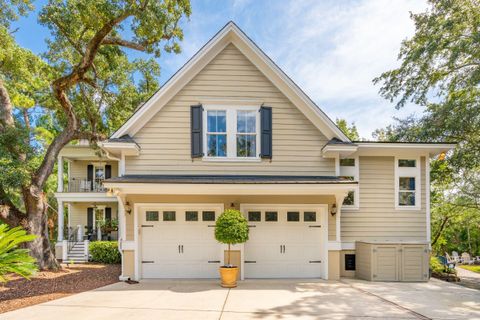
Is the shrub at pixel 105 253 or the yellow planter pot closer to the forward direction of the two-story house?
the yellow planter pot

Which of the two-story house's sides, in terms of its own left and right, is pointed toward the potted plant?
front

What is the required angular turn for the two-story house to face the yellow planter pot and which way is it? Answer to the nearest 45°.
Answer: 0° — it already faces it

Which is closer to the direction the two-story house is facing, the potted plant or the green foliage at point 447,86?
the potted plant

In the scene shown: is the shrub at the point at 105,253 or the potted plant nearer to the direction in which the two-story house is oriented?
the potted plant

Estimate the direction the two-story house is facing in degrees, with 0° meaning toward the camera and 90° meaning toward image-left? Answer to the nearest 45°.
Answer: approximately 0°
